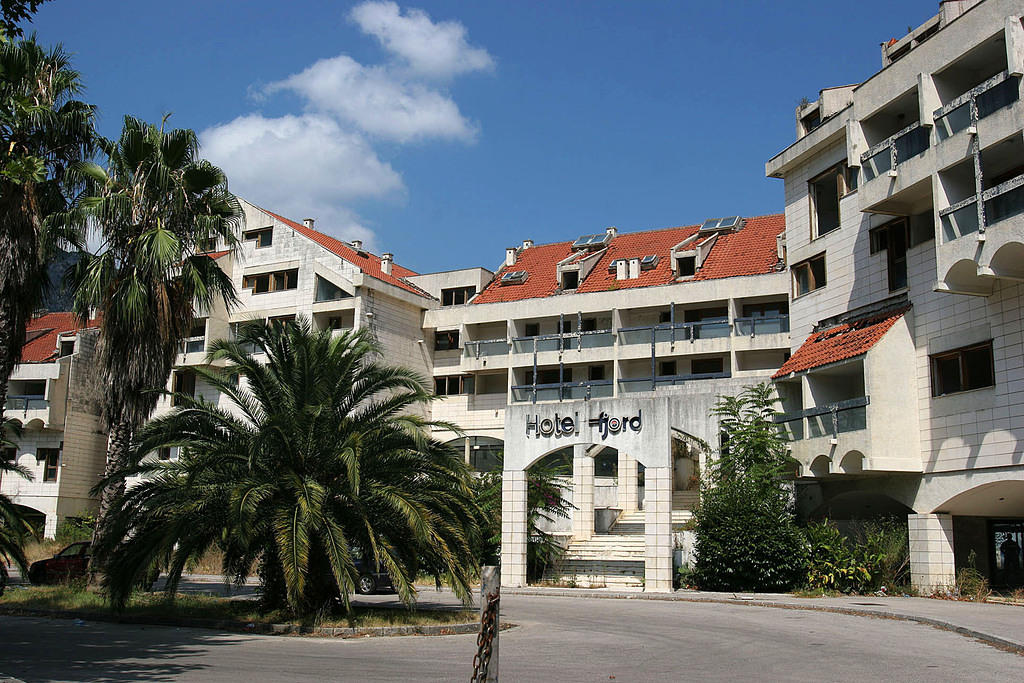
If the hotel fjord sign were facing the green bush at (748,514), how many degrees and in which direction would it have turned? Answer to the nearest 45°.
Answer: approximately 45° to its left

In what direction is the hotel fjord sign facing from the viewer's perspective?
toward the camera

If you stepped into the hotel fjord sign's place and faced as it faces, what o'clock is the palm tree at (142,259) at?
The palm tree is roughly at 2 o'clock from the hotel fjord sign.

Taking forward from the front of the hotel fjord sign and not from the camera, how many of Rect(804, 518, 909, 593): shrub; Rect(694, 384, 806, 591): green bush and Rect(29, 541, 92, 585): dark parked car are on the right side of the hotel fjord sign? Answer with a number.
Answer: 1

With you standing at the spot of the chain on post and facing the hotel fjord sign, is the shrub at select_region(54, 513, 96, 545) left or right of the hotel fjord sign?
left

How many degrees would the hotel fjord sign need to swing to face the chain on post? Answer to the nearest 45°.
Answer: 0° — it already faces it

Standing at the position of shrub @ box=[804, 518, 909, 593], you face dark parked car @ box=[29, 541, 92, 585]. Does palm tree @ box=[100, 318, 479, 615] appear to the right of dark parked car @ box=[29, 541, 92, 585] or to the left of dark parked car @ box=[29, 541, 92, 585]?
left

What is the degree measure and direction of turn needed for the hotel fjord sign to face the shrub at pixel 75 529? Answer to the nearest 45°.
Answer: approximately 135° to its right

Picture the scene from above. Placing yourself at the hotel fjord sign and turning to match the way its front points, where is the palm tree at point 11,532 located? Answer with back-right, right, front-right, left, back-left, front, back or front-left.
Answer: front-right

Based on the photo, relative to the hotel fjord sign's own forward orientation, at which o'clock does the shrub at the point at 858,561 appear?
The shrub is roughly at 10 o'clock from the hotel fjord sign.

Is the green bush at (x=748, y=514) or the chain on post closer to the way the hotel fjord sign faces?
the chain on post

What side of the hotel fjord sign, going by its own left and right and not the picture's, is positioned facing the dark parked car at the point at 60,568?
right

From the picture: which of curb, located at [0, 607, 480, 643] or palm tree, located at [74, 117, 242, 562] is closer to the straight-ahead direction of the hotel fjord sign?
the curb
